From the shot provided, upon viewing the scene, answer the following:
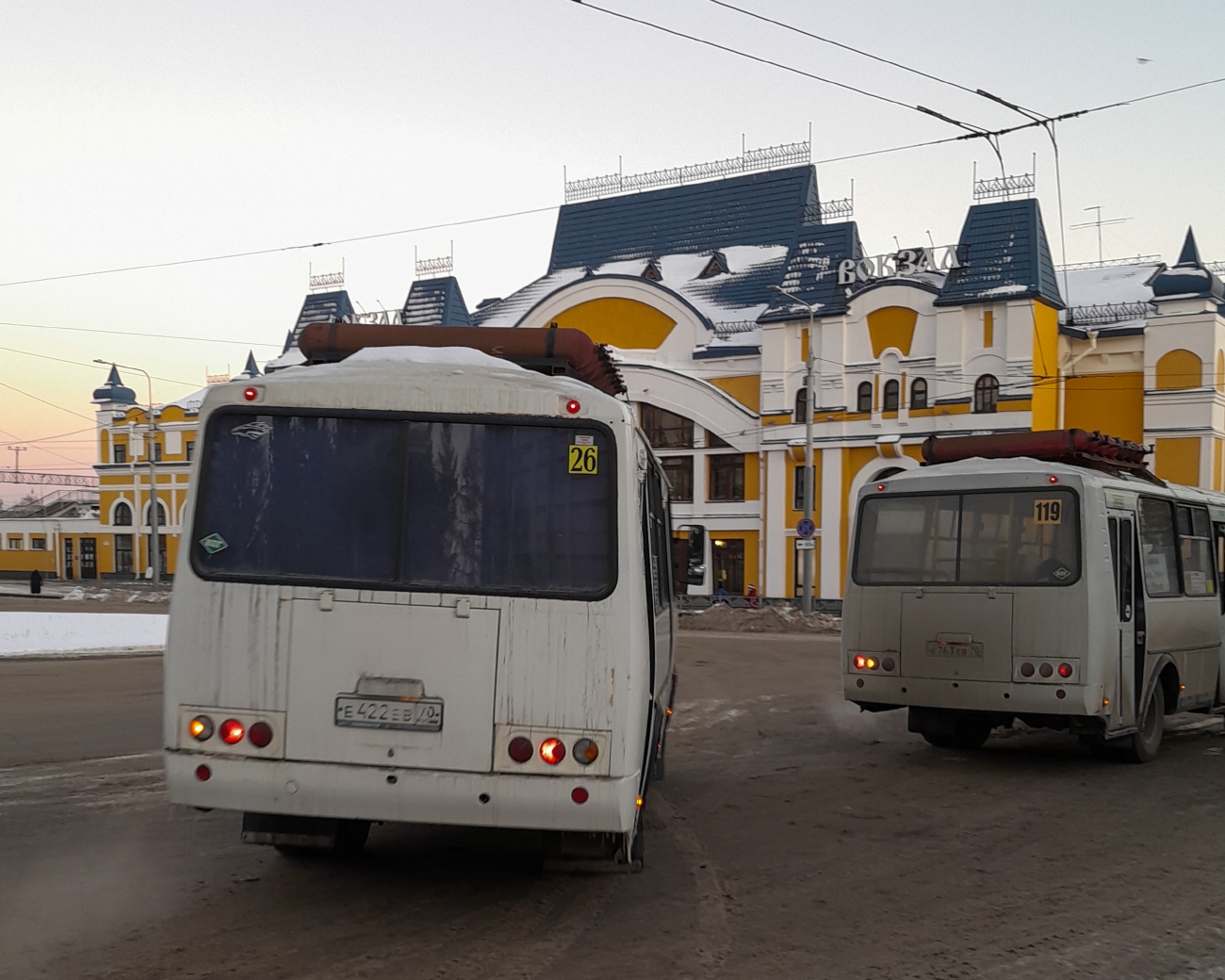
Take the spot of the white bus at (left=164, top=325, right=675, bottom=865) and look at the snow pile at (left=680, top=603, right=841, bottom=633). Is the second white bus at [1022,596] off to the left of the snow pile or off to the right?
right

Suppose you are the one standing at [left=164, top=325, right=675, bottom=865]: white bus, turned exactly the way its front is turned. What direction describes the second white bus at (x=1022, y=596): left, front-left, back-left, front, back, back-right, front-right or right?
front-right

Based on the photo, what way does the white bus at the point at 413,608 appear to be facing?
away from the camera

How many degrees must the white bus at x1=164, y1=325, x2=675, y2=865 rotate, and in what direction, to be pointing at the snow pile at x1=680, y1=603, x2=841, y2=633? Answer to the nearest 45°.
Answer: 0° — it already faces it

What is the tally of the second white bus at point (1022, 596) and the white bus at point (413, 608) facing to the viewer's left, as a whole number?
0

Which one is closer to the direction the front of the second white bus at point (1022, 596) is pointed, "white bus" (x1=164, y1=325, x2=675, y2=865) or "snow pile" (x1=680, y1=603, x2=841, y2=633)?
the snow pile

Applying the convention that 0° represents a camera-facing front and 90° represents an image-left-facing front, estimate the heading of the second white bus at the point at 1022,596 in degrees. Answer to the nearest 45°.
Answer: approximately 225°

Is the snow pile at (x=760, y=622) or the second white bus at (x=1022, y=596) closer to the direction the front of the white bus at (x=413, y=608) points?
the snow pile

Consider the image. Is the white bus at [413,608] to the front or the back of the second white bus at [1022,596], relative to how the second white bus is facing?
to the back
